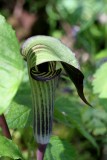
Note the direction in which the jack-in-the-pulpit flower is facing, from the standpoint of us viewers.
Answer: facing the viewer and to the right of the viewer
